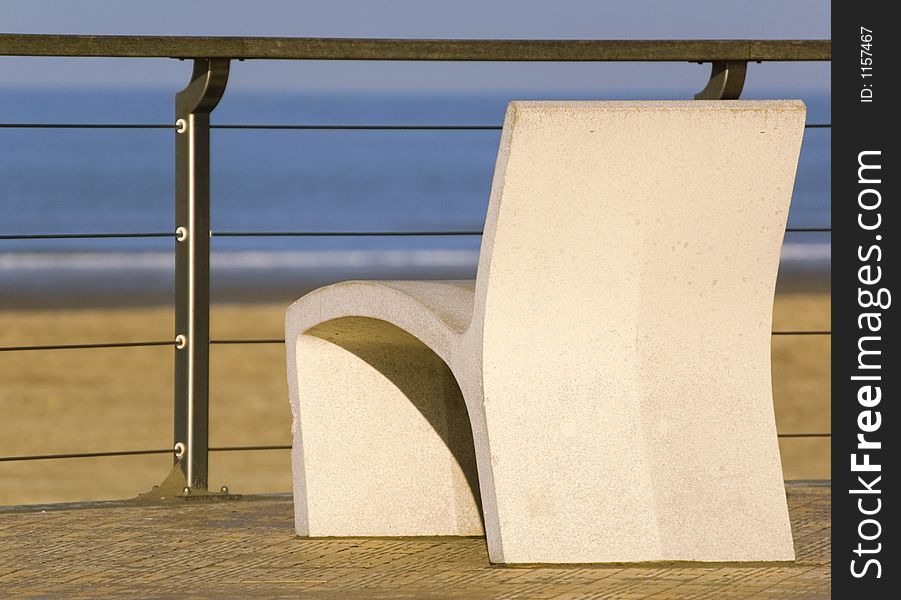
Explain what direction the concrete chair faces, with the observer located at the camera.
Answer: facing away from the viewer and to the left of the viewer
